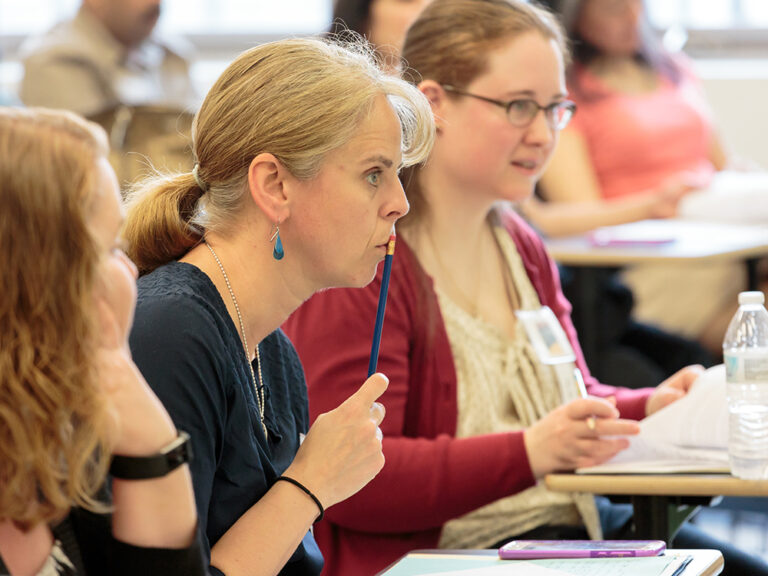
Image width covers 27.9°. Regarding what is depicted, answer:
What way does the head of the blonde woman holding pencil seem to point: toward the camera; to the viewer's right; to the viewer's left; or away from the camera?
to the viewer's right

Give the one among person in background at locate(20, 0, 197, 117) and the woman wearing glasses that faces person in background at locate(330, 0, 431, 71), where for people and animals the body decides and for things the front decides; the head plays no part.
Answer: person in background at locate(20, 0, 197, 117)

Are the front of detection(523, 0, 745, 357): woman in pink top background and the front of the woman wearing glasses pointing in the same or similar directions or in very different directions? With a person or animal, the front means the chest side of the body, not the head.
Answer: same or similar directions

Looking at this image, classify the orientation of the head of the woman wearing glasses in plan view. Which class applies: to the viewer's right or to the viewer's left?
to the viewer's right

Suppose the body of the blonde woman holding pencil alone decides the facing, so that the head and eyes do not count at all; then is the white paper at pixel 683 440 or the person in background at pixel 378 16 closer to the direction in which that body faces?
the white paper

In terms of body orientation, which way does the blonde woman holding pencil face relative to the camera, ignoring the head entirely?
to the viewer's right

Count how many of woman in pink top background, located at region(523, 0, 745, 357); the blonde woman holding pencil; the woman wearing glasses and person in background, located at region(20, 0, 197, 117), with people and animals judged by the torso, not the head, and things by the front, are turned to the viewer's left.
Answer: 0

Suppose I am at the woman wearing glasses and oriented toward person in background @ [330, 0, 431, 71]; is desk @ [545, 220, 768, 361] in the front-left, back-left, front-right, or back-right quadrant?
front-right

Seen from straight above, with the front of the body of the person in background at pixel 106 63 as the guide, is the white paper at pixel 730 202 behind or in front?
in front

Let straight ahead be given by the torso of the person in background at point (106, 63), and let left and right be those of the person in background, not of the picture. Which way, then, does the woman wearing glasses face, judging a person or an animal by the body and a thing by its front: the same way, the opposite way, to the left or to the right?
the same way

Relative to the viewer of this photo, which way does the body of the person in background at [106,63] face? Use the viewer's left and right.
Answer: facing the viewer and to the right of the viewer

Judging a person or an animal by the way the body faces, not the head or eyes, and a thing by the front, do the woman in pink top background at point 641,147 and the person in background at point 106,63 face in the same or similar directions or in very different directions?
same or similar directions

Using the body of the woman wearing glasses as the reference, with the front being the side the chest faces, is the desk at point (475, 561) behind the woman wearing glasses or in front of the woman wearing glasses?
in front
